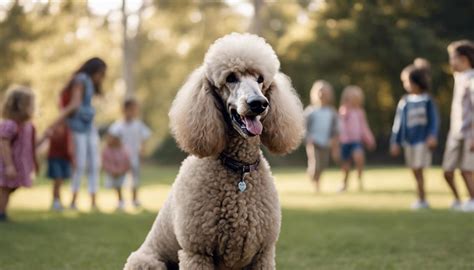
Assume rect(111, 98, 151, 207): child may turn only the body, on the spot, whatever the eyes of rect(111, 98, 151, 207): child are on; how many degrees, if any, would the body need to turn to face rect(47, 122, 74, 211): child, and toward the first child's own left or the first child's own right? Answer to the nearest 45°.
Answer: approximately 45° to the first child's own right

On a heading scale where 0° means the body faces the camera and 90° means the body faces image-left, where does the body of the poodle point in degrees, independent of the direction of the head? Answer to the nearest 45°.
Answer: approximately 315°

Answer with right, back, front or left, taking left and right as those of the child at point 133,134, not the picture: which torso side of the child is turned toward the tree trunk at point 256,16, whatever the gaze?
back

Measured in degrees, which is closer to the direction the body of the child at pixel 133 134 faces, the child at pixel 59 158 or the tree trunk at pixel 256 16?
the child

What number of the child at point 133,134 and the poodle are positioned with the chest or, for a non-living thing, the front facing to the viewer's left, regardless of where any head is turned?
0

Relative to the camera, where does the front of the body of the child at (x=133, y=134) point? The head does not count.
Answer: toward the camera

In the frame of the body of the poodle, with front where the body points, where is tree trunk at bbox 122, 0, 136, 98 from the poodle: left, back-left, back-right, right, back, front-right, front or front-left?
back-left

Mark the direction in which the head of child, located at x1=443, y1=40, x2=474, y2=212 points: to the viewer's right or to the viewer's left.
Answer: to the viewer's left

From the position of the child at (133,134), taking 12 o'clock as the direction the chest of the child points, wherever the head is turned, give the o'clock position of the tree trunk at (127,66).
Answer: The tree trunk is roughly at 6 o'clock from the child.

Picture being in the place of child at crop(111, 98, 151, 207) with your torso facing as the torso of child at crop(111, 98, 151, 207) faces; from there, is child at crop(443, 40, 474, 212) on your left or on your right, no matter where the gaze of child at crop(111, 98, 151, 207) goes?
on your left

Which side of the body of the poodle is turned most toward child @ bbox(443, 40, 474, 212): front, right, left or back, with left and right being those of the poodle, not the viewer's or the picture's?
left

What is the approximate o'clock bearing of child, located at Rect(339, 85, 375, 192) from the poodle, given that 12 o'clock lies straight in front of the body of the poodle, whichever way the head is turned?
The child is roughly at 8 o'clock from the poodle.
